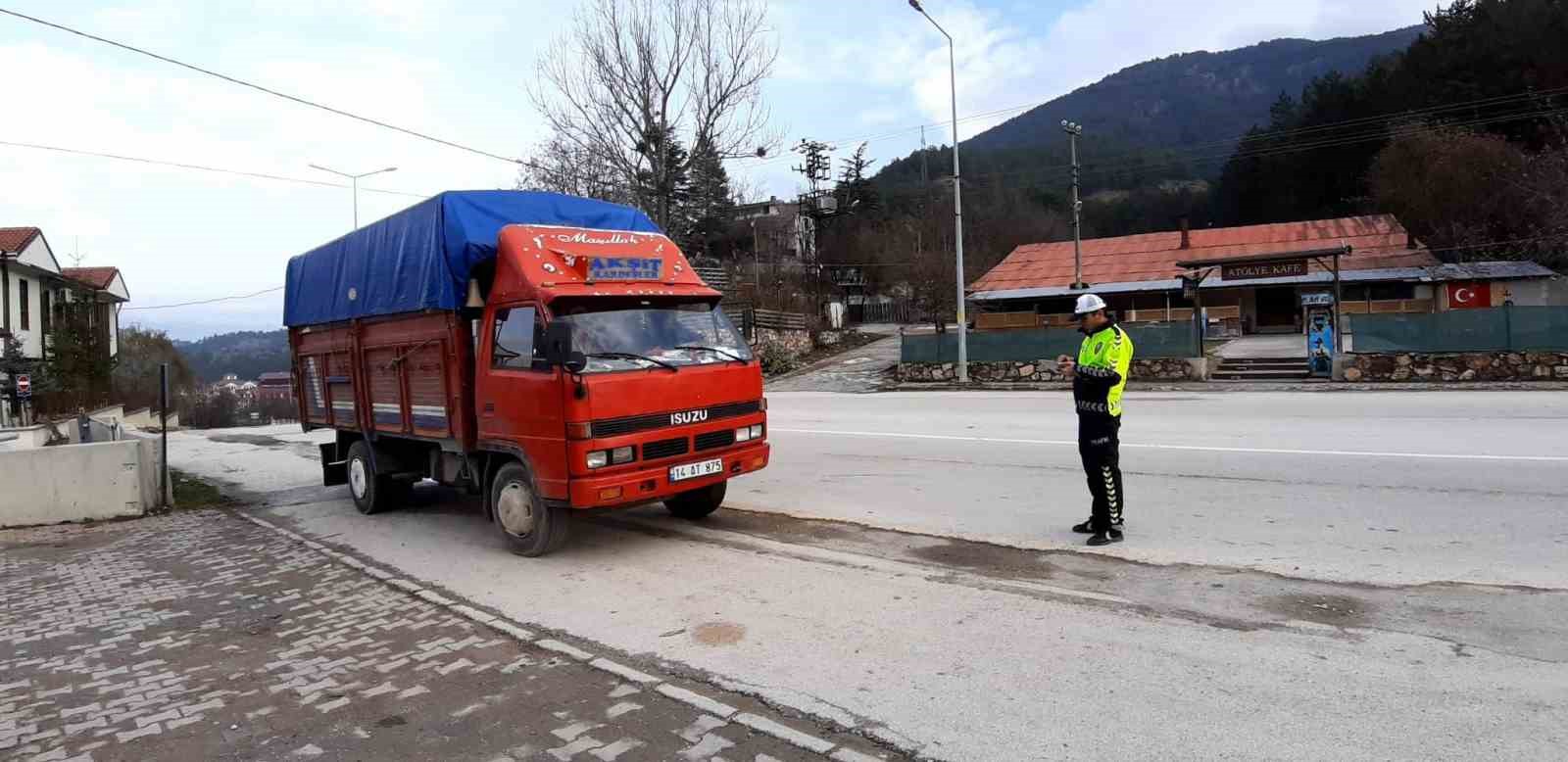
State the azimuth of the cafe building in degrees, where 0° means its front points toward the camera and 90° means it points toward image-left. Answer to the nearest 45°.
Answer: approximately 0°

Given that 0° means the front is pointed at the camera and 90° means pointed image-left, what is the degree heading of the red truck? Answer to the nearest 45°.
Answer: approximately 315°

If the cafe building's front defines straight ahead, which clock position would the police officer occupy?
The police officer is roughly at 12 o'clock from the cafe building.

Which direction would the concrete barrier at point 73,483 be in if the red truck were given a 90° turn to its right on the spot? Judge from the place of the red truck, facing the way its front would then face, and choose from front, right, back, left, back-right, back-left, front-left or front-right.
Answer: right

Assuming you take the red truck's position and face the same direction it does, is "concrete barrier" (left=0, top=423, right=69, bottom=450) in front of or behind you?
behind

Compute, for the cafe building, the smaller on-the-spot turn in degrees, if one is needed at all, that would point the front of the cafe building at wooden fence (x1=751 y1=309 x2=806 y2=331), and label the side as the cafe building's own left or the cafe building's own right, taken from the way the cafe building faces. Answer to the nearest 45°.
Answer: approximately 45° to the cafe building's own right

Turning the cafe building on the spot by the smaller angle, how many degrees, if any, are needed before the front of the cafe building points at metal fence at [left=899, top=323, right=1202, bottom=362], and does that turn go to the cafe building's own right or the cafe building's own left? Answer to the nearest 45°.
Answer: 0° — it already faces it

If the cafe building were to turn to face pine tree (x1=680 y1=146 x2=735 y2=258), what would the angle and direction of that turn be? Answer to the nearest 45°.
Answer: approximately 45° to its right
